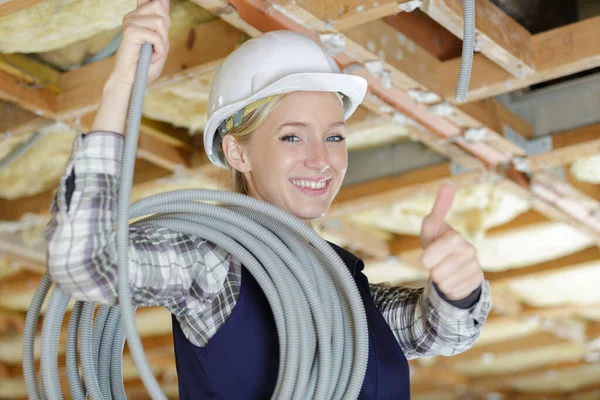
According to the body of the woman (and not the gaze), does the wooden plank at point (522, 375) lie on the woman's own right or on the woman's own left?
on the woman's own left

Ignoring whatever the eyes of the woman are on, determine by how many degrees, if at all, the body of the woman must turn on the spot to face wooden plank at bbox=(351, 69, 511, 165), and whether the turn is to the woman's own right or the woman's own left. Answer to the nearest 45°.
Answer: approximately 90° to the woman's own left

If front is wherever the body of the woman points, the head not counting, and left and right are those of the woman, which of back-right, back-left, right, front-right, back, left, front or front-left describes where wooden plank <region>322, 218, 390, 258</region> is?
back-left

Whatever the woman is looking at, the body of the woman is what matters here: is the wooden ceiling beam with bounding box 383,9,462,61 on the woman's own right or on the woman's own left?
on the woman's own left

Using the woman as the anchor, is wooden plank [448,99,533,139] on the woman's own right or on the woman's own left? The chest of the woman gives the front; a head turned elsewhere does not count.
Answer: on the woman's own left

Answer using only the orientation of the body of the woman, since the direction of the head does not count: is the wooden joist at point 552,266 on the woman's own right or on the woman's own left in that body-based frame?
on the woman's own left

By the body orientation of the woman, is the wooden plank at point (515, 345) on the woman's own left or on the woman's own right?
on the woman's own left
